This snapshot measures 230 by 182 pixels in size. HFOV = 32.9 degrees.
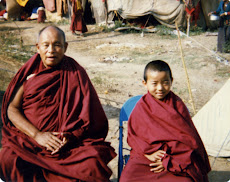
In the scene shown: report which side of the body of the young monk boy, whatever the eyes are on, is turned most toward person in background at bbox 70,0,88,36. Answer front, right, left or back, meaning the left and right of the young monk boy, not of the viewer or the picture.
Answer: back

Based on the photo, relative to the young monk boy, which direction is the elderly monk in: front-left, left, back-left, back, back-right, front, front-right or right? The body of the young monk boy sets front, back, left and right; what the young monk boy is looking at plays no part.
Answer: right

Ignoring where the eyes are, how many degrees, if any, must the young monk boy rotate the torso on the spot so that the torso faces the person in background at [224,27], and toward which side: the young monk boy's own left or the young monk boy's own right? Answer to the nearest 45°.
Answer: approximately 180°

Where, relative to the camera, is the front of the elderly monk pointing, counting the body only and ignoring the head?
toward the camera

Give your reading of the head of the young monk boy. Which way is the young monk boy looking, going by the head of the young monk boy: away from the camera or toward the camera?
toward the camera

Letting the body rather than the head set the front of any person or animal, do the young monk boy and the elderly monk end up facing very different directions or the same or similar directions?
same or similar directions

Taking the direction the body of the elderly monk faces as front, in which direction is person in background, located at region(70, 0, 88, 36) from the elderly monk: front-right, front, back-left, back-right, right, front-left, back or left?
back

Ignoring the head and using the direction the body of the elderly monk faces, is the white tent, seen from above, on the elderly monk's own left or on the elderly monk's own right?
on the elderly monk's own left

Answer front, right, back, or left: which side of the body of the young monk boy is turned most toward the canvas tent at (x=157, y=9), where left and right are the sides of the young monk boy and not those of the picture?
back

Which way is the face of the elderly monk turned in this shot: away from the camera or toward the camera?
toward the camera
